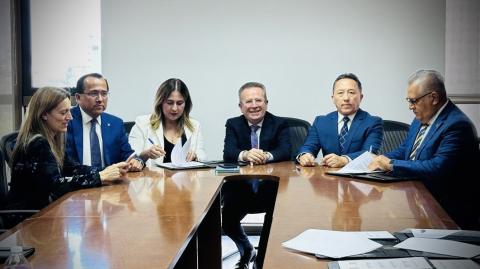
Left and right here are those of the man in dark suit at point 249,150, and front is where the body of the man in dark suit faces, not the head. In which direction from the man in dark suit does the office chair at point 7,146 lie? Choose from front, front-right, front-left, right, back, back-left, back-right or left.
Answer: front-right

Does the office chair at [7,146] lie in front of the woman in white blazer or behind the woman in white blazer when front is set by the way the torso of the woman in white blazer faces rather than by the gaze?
in front

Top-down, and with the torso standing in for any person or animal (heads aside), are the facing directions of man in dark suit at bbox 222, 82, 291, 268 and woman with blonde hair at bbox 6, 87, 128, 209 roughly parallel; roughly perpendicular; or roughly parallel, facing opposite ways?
roughly perpendicular

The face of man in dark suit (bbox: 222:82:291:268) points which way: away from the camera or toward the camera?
toward the camera

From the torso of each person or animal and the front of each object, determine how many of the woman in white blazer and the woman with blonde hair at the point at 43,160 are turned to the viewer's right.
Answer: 1

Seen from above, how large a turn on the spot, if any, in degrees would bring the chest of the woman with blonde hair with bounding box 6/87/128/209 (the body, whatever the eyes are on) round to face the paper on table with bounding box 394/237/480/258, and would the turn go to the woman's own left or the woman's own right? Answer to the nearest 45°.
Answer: approximately 45° to the woman's own right

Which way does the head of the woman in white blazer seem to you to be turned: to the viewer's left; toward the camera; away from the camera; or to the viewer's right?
toward the camera

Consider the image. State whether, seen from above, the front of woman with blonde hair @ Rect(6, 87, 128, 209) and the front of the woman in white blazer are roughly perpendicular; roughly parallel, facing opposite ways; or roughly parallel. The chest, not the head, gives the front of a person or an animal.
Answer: roughly perpendicular

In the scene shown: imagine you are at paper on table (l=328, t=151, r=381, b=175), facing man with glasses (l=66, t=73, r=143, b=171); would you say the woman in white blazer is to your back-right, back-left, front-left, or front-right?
front-right

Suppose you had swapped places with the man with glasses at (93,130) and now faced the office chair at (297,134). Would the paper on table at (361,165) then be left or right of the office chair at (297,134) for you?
right

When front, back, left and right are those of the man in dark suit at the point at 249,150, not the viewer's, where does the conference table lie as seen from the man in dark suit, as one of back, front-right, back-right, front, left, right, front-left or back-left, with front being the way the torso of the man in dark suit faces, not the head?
front

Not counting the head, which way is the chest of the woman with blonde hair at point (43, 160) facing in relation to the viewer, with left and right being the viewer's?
facing to the right of the viewer

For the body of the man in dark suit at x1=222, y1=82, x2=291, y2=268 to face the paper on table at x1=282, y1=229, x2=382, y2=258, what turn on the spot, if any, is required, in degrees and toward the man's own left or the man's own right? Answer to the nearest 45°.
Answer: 0° — they already face it

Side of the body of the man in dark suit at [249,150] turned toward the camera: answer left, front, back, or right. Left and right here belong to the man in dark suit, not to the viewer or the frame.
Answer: front

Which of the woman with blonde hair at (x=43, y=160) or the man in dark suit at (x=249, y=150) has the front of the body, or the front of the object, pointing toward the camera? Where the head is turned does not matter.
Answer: the man in dark suit

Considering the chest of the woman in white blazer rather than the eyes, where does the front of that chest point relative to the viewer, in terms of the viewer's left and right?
facing the viewer

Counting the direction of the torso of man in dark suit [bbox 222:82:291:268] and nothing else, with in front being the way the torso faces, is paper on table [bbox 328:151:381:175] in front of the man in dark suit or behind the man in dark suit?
in front

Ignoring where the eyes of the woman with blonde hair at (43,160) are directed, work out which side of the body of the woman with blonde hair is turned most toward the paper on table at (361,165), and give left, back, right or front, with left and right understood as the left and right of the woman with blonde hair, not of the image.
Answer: front

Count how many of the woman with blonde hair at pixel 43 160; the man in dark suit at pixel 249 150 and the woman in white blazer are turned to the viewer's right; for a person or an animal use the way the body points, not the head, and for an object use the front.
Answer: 1
